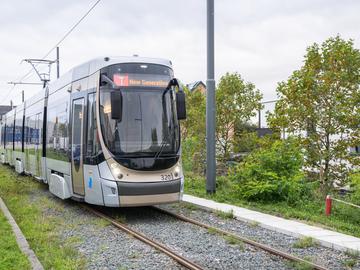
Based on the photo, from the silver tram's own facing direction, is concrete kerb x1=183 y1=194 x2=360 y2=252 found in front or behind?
in front

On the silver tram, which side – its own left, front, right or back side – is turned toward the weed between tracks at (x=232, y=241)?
front

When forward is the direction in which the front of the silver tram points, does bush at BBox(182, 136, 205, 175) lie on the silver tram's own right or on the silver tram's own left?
on the silver tram's own left

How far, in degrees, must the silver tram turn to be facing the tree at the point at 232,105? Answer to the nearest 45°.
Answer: approximately 90° to its left

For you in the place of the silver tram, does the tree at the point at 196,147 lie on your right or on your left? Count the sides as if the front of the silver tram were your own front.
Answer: on your left

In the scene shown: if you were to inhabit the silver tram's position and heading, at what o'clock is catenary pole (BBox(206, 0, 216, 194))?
The catenary pole is roughly at 11 o'clock from the silver tram.

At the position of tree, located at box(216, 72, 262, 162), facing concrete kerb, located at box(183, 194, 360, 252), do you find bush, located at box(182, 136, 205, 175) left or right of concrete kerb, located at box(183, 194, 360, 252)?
right

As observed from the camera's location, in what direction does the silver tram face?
facing the viewer and to the right of the viewer

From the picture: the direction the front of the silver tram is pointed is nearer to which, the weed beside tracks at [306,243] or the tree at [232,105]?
the weed beside tracks
